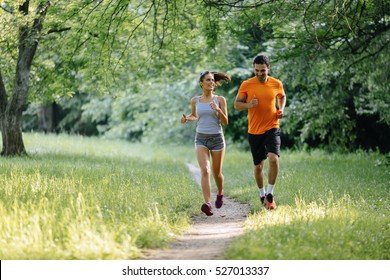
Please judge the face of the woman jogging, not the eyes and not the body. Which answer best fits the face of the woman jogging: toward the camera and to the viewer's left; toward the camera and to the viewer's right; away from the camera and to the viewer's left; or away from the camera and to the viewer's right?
toward the camera and to the viewer's right

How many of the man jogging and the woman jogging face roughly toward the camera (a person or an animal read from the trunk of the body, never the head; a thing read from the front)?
2

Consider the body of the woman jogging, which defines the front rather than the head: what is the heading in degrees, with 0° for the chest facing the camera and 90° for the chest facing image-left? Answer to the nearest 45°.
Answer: approximately 0°

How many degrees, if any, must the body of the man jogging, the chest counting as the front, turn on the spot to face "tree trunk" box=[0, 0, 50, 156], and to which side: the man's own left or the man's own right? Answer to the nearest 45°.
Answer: approximately 135° to the man's own right

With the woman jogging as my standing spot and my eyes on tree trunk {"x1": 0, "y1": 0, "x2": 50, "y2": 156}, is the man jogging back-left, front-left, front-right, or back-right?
back-right

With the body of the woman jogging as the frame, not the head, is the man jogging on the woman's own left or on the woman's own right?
on the woman's own left

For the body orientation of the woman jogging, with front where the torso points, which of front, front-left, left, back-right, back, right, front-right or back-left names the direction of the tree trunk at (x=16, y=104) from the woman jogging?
back-right

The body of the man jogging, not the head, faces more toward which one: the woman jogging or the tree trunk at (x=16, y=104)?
the woman jogging

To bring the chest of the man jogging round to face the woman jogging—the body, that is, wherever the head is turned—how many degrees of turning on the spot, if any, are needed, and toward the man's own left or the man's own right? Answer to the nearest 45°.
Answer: approximately 90° to the man's own right
